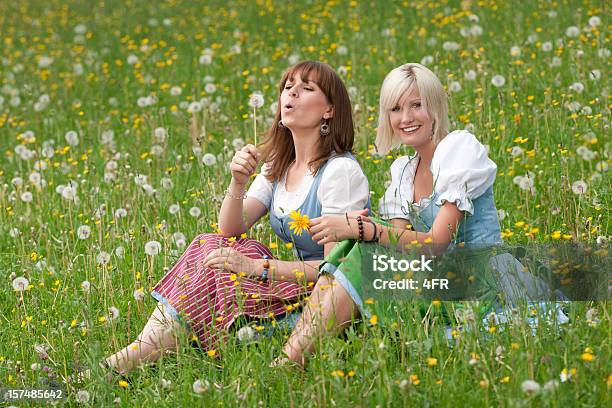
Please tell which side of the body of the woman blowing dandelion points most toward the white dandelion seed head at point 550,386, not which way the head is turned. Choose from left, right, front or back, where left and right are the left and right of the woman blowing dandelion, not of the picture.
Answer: left

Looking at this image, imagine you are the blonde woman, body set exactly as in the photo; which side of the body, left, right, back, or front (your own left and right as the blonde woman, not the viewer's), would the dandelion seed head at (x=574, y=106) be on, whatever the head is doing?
back

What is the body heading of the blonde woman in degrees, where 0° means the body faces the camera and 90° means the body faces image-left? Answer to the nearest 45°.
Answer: approximately 45°

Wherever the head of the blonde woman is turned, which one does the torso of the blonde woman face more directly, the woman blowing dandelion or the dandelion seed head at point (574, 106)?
the woman blowing dandelion

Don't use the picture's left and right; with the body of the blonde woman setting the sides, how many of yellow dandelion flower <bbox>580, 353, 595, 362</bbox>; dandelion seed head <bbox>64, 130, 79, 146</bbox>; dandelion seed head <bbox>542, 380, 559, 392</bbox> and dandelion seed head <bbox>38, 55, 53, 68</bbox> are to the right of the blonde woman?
2

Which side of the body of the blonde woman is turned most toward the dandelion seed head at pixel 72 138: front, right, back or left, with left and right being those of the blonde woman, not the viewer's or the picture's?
right

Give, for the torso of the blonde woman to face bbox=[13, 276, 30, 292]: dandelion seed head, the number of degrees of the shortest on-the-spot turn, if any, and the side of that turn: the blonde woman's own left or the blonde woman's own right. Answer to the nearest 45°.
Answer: approximately 45° to the blonde woman's own right

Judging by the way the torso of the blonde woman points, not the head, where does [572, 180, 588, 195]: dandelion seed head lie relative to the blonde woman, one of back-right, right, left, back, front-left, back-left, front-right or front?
back

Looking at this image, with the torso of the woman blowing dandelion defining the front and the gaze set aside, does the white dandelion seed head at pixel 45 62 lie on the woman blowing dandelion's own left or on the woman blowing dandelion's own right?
on the woman blowing dandelion's own right

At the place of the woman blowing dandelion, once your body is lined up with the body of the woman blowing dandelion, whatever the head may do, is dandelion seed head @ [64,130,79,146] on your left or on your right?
on your right

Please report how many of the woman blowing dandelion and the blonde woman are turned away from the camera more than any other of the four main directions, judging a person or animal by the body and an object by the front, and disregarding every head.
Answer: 0
